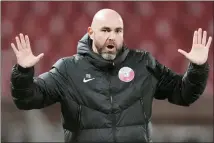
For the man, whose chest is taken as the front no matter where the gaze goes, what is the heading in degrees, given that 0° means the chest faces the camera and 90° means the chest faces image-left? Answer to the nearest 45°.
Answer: approximately 0°

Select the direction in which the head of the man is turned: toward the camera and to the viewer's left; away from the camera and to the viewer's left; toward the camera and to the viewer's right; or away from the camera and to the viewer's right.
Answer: toward the camera and to the viewer's right
